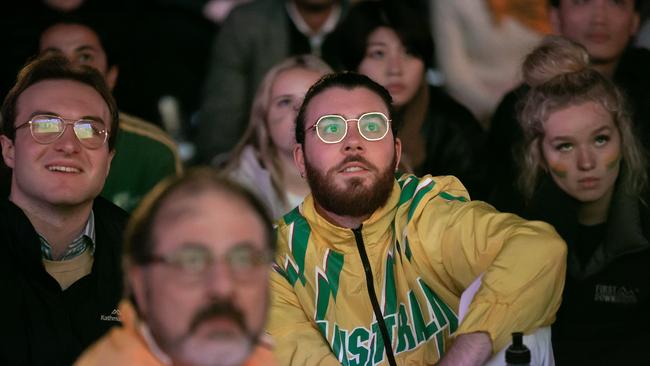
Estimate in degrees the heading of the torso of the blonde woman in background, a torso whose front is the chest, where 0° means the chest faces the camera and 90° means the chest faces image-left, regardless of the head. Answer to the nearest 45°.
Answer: approximately 0°

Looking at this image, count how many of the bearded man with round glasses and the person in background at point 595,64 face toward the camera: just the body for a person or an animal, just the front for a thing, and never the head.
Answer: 2

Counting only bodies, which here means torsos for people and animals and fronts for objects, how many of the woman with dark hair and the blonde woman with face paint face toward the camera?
2

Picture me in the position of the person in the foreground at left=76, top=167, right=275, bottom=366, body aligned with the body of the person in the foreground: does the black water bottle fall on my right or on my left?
on my left

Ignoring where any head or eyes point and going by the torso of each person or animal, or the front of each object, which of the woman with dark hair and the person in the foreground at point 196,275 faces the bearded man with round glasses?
the woman with dark hair

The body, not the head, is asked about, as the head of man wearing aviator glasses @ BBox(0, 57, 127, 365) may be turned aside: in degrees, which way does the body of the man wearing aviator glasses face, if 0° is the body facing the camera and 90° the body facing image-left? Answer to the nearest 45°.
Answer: approximately 315°

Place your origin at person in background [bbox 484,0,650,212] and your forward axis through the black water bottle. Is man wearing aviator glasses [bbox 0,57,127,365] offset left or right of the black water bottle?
right

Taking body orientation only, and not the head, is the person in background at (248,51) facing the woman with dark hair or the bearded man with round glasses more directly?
the bearded man with round glasses

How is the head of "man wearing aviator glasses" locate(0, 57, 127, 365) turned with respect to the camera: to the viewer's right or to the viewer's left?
to the viewer's right

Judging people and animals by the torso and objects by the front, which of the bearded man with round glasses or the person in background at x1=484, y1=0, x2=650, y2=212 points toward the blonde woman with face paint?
the person in background

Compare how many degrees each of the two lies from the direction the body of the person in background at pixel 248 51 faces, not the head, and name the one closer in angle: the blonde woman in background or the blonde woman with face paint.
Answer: the blonde woman in background
